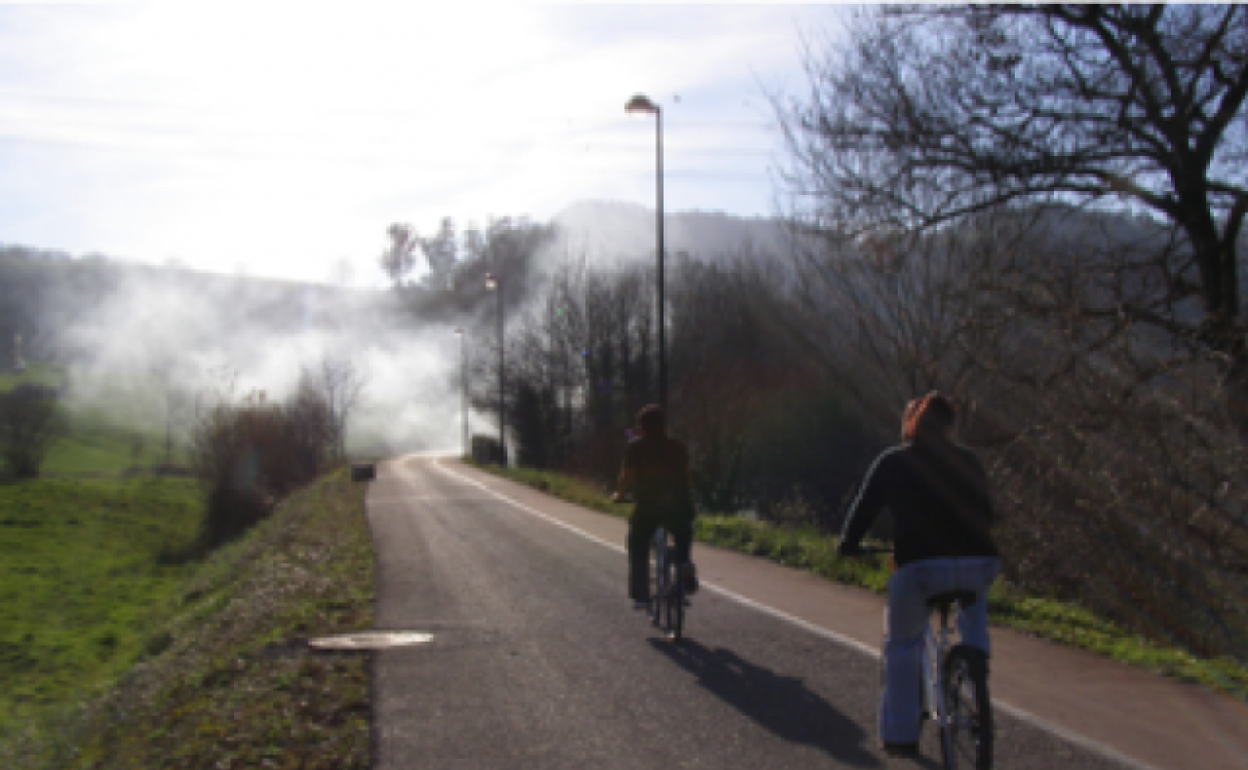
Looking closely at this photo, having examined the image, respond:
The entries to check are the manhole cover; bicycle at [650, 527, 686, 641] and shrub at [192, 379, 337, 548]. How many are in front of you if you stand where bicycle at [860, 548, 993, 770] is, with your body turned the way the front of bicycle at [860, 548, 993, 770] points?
3

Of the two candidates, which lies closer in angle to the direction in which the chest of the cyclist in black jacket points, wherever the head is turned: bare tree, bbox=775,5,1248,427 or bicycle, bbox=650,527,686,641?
the bicycle

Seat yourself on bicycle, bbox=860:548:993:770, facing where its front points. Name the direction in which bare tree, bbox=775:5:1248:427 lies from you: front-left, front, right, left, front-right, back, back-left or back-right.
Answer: front-right

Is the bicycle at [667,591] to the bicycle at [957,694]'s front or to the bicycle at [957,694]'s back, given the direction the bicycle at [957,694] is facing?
to the front

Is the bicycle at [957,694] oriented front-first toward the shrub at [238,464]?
yes

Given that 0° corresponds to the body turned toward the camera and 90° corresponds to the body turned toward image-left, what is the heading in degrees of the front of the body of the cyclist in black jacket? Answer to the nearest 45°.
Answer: approximately 135°

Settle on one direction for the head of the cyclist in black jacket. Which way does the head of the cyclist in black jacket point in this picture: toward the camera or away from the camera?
away from the camera

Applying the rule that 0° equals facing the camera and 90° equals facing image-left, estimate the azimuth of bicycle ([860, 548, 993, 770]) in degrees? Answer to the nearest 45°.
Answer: approximately 135°

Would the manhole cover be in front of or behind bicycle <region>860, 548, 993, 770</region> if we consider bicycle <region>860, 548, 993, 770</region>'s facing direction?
in front

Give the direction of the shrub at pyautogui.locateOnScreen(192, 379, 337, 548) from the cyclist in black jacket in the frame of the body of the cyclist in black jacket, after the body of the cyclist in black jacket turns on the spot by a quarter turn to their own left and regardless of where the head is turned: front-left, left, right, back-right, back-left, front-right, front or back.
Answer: right
